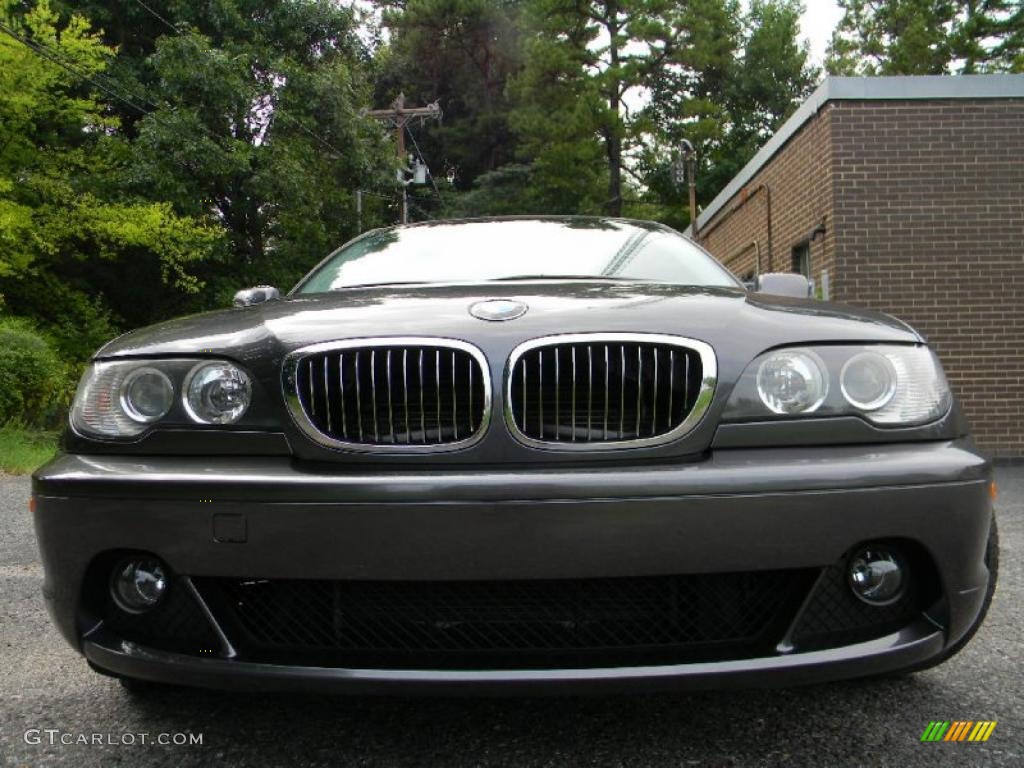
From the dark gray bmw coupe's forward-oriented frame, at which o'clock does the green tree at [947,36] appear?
The green tree is roughly at 7 o'clock from the dark gray bmw coupe.

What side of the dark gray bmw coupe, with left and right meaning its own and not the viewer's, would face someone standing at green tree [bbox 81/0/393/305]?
back

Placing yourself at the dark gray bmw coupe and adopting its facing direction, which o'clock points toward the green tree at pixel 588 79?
The green tree is roughly at 6 o'clock from the dark gray bmw coupe.

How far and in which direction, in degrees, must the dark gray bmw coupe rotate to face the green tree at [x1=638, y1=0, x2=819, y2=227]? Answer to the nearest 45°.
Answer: approximately 180°

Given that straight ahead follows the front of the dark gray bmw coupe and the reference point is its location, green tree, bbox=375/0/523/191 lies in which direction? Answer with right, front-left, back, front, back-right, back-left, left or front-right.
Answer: back

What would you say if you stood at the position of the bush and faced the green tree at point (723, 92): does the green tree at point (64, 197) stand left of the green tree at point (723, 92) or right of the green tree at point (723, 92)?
left

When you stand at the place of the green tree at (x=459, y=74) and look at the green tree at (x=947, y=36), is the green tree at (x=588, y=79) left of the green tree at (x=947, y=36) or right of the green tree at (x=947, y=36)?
right

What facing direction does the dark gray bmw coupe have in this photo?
toward the camera

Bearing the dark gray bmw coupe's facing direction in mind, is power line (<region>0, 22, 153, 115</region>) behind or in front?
behind

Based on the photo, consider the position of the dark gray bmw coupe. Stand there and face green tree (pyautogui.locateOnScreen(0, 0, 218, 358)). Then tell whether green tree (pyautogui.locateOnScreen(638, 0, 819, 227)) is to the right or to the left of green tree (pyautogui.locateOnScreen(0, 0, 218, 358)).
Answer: right

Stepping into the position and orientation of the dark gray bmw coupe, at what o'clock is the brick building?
The brick building is roughly at 7 o'clock from the dark gray bmw coupe.

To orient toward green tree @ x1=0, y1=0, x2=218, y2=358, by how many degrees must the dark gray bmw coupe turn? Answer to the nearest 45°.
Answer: approximately 135° to its right
